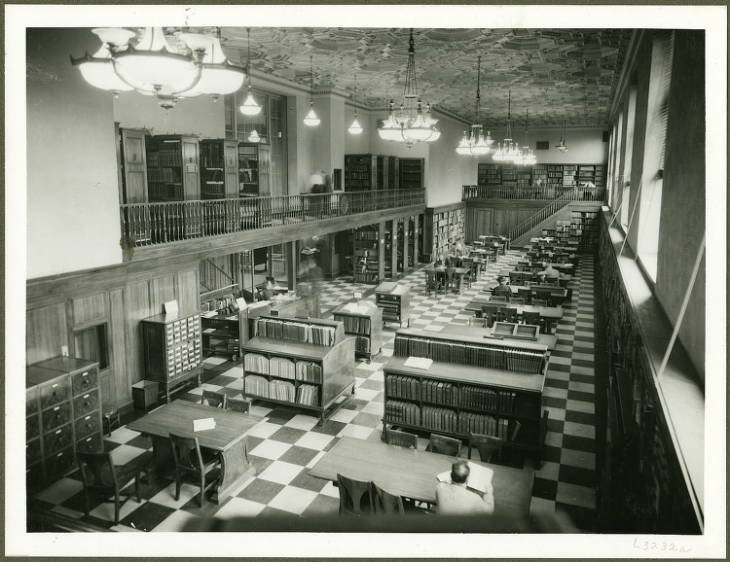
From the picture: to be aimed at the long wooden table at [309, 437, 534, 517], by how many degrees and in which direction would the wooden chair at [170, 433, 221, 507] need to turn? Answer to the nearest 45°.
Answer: approximately 90° to its right

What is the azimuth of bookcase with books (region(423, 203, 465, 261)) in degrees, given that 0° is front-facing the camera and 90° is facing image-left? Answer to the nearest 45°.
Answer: approximately 315°

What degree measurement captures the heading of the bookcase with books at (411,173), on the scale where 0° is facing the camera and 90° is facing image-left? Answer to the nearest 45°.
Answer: approximately 0°

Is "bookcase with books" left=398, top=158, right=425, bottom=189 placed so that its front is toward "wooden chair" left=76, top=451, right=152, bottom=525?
yes

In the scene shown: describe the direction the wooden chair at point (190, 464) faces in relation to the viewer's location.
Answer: facing away from the viewer and to the right of the viewer

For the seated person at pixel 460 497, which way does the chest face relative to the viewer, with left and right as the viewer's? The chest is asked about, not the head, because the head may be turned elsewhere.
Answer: facing away from the viewer

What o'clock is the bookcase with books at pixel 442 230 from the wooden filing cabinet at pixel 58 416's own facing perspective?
The bookcase with books is roughly at 9 o'clock from the wooden filing cabinet.

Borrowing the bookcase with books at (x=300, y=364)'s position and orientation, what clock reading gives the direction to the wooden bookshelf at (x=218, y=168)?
The wooden bookshelf is roughly at 4 o'clock from the bookcase with books.
